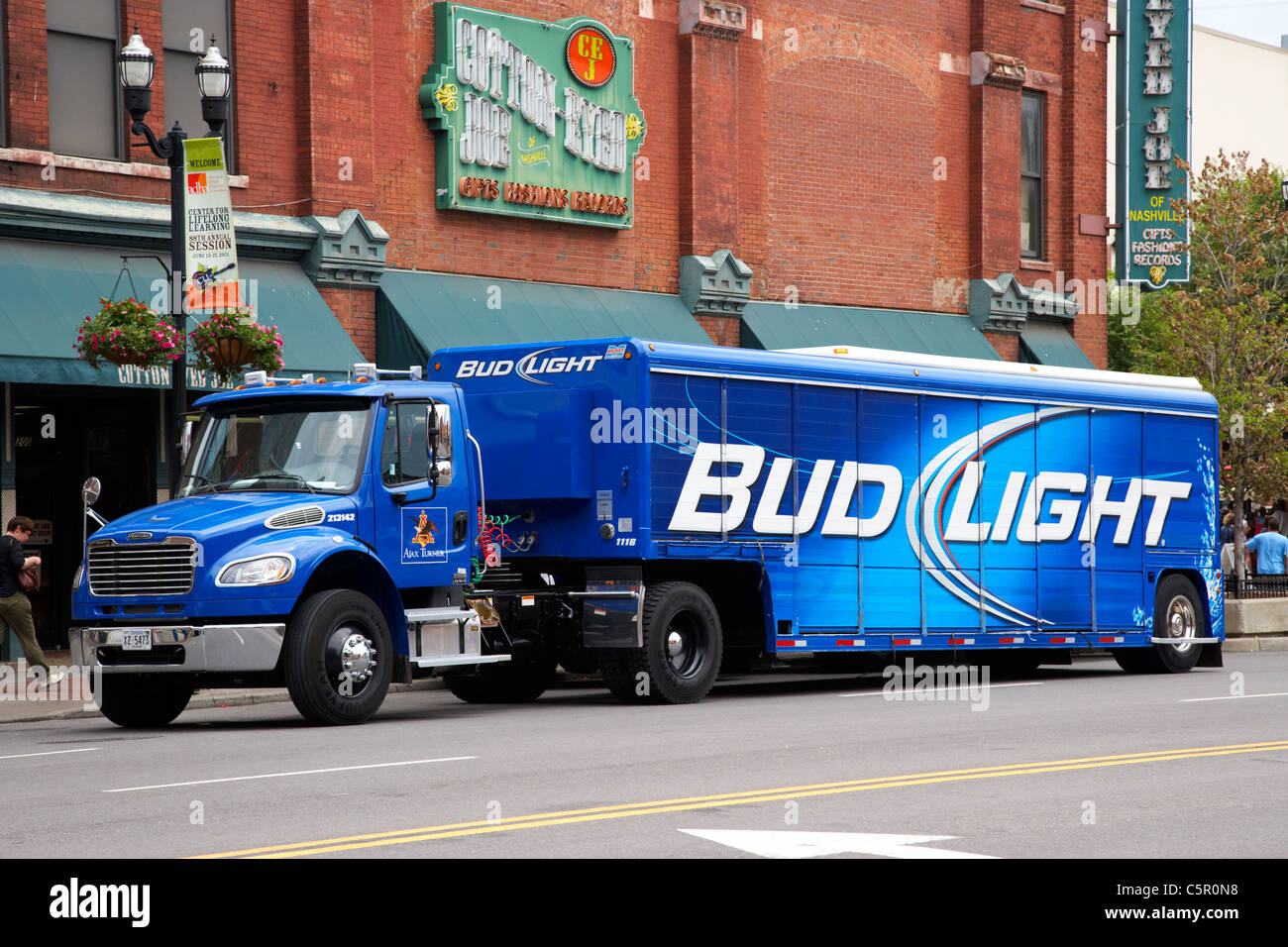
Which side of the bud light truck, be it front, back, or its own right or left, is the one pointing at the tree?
back

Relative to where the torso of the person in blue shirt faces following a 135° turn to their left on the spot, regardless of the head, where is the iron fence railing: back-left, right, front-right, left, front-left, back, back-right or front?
front-left

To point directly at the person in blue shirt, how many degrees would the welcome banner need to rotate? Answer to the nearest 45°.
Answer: approximately 135° to its left

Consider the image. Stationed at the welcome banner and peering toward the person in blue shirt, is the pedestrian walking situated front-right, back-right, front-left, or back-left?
back-left
